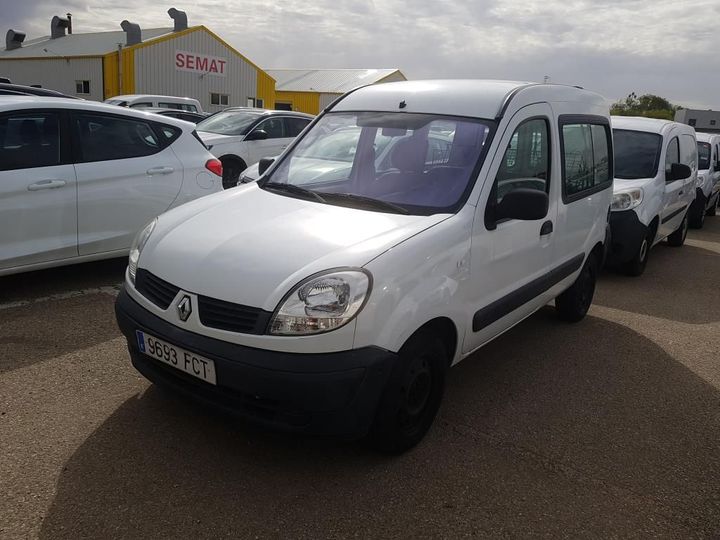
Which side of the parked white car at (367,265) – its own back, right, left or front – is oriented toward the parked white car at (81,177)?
right

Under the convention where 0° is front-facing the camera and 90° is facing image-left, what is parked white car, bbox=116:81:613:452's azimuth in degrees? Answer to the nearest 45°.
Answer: approximately 45°

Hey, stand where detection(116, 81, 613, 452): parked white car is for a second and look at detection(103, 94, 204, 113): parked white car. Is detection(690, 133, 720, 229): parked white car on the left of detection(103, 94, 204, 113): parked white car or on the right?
right

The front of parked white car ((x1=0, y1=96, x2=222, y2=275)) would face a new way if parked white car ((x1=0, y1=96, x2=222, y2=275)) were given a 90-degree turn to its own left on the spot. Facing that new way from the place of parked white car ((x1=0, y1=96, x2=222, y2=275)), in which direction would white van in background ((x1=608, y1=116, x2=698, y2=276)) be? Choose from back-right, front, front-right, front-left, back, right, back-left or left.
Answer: front-left

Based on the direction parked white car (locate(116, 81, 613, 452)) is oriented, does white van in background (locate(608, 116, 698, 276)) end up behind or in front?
behind

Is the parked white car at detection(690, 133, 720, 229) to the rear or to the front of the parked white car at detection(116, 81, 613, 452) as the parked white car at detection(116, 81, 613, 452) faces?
to the rear
